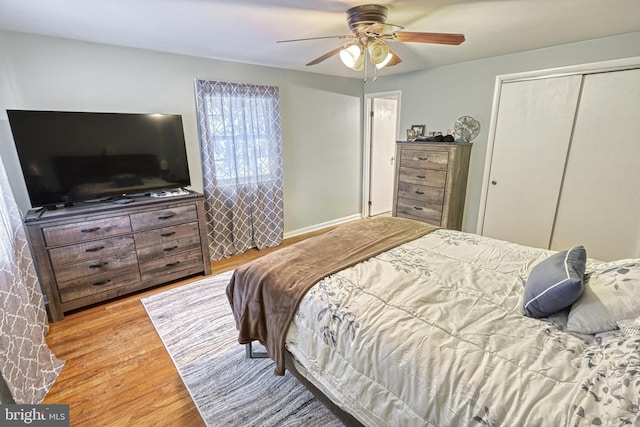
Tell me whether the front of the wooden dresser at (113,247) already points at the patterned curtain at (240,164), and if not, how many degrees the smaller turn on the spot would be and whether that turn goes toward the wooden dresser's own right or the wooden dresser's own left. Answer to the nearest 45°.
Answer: approximately 45° to the wooden dresser's own left

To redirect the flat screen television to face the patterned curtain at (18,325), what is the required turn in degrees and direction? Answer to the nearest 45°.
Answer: approximately 90° to its right

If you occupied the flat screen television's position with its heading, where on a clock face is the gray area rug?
The gray area rug is roughly at 1 o'clock from the flat screen television.

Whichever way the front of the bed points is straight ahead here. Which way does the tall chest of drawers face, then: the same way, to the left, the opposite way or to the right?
to the left

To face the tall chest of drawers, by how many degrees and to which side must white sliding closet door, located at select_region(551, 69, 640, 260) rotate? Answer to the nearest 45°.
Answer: approximately 45° to its right

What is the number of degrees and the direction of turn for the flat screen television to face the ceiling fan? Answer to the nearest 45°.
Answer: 0° — it already faces it

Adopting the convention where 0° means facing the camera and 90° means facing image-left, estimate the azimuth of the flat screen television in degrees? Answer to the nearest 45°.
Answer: approximately 315°

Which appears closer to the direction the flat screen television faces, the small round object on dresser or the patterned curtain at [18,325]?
the small round object on dresser

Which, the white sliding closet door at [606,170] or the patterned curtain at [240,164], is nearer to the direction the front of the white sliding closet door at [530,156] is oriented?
the patterned curtain
